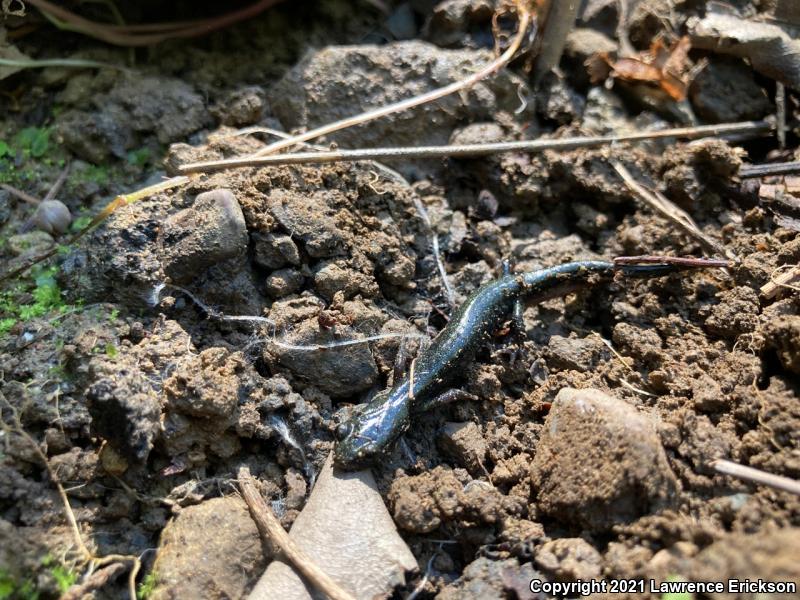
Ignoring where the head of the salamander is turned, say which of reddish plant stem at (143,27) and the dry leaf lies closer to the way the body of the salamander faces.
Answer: the reddish plant stem

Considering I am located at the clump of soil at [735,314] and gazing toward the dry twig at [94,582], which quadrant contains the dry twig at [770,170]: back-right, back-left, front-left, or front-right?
back-right

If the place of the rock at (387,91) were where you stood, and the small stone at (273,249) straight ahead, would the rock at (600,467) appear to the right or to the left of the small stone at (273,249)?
left

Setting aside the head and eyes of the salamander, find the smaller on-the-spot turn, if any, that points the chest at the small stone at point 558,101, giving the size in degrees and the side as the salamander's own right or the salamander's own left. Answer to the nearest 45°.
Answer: approximately 135° to the salamander's own right

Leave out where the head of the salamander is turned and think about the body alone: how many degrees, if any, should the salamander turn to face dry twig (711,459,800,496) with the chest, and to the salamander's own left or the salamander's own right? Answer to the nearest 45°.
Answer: approximately 90° to the salamander's own left

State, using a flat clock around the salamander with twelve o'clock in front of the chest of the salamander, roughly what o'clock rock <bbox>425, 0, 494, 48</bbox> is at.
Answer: The rock is roughly at 4 o'clock from the salamander.

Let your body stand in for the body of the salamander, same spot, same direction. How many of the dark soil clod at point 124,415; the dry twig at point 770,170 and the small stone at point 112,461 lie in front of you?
2

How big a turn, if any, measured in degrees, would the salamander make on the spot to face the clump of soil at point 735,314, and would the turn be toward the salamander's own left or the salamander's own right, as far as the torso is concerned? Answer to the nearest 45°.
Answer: approximately 135° to the salamander's own left

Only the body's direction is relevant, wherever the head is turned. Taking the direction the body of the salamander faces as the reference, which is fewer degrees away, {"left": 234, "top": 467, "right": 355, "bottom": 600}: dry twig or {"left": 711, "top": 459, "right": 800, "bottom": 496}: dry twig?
the {"left": 234, "top": 467, "right": 355, "bottom": 600}: dry twig

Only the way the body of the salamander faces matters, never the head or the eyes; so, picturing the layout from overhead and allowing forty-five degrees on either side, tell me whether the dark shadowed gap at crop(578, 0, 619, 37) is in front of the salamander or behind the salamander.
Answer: behind

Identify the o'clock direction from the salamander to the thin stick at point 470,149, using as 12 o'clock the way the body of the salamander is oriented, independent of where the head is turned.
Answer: The thin stick is roughly at 4 o'clock from the salamander.

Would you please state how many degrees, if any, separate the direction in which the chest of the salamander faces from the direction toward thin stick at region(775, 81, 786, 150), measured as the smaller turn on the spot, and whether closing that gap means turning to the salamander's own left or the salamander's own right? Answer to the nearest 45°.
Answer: approximately 180°

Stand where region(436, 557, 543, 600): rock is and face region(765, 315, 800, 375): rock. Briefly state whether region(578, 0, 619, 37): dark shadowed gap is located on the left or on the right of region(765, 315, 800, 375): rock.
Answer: left

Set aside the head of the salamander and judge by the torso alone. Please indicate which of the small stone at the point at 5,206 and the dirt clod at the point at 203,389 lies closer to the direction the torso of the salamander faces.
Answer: the dirt clod

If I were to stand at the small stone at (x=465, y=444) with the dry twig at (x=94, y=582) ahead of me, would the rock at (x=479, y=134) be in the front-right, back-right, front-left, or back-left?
back-right

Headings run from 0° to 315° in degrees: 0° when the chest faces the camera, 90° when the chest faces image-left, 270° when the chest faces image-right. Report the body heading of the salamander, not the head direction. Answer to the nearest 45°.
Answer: approximately 45°

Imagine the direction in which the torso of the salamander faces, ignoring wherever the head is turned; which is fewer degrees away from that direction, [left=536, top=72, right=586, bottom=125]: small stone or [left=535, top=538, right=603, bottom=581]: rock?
the rock
